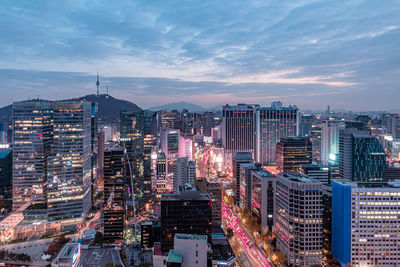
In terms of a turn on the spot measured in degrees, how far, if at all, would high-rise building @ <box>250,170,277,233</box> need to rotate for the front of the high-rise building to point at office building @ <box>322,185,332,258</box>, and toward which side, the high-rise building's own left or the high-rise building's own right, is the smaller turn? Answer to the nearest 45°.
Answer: approximately 90° to the high-rise building's own left

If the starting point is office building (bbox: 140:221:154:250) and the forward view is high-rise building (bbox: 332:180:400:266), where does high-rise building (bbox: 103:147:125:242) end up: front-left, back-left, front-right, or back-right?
back-left

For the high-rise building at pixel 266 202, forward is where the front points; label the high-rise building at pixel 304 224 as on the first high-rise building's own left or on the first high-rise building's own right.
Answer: on the first high-rise building's own left

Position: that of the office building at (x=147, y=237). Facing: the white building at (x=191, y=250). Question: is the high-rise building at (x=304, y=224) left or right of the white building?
left

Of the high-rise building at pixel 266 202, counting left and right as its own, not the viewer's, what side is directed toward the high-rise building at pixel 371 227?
left

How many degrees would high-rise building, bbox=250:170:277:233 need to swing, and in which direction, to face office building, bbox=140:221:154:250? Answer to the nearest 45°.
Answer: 0° — it already faces it

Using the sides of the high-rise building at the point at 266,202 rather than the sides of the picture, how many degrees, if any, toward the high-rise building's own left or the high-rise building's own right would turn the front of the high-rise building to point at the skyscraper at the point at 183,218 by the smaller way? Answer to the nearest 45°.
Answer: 0° — it already faces it
